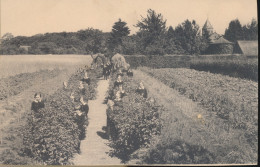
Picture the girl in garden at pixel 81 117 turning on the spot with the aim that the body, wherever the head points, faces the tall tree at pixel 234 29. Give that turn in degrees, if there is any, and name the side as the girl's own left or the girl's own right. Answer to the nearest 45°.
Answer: approximately 135° to the girl's own left

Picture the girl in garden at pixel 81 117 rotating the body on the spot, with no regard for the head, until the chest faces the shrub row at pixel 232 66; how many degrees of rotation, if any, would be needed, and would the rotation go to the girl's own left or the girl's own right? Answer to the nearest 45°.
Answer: approximately 135° to the girl's own left

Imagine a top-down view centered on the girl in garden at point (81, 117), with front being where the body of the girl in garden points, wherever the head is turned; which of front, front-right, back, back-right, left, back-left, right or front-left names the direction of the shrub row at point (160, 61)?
back

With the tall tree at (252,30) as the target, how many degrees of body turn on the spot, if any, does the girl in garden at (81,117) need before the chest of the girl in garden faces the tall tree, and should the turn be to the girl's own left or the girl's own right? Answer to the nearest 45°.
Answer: approximately 135° to the girl's own left

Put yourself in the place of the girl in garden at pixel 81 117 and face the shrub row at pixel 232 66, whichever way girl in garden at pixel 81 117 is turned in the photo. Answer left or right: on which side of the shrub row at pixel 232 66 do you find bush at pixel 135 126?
right

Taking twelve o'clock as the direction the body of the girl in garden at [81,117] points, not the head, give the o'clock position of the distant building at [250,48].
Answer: The distant building is roughly at 8 o'clock from the girl in garden.

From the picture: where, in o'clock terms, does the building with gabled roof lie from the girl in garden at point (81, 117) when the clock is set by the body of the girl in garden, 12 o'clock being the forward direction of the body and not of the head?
The building with gabled roof is roughly at 7 o'clock from the girl in garden.

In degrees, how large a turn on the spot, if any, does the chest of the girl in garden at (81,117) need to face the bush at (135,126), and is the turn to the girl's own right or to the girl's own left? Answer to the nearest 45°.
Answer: approximately 90° to the girl's own left

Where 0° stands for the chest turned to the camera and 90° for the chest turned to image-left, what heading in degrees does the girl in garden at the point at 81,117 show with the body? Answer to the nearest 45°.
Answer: approximately 45°
